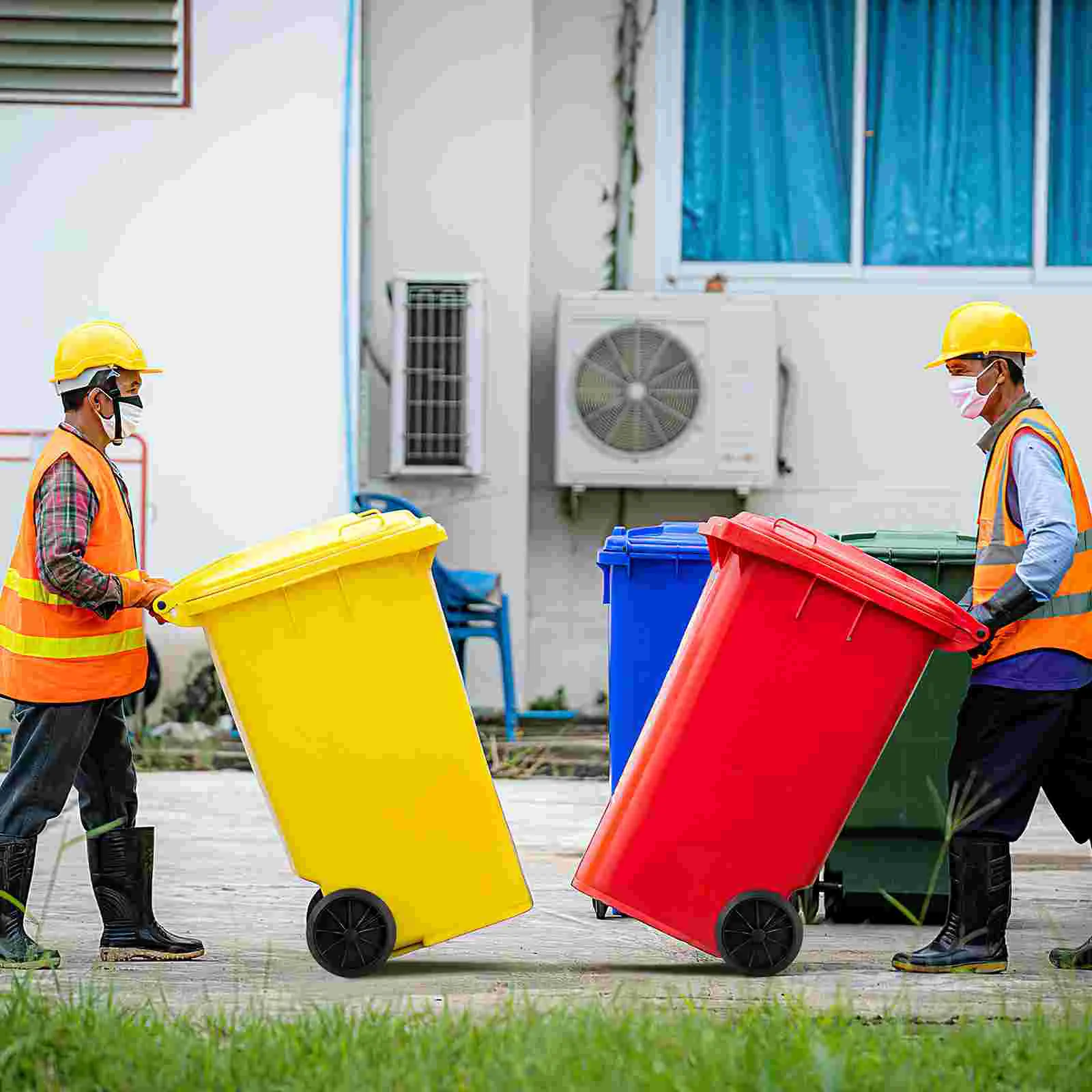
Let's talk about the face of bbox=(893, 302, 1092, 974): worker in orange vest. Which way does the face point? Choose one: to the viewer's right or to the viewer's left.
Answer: to the viewer's left

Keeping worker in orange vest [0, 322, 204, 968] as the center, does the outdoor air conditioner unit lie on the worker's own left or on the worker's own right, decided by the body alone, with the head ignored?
on the worker's own left

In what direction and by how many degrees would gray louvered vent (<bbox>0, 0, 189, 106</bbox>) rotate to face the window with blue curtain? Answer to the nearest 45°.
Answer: approximately 90° to its left

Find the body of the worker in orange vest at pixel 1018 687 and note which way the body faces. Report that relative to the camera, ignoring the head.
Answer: to the viewer's left

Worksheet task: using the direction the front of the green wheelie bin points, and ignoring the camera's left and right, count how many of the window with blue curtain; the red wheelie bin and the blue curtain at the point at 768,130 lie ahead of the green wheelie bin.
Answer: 2

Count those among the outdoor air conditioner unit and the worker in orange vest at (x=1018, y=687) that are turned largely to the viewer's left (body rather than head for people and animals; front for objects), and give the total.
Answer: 1

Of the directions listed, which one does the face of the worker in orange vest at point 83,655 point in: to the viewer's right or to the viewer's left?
to the viewer's right

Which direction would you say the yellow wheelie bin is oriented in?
to the viewer's right
